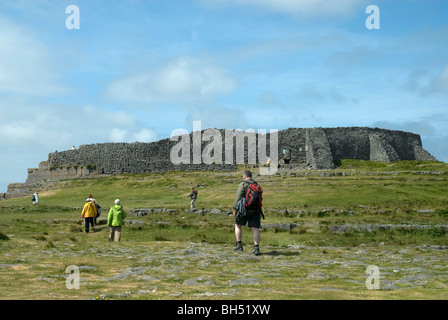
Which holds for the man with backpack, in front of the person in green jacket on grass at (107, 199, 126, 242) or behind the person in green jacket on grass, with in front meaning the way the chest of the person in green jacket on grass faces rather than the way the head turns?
behind

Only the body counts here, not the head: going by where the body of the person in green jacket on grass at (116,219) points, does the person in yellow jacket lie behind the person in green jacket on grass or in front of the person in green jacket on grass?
in front

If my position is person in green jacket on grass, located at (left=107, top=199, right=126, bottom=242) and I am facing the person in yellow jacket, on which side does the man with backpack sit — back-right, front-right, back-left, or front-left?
back-right

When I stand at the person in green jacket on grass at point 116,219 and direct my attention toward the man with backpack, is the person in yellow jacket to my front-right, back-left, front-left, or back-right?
back-left

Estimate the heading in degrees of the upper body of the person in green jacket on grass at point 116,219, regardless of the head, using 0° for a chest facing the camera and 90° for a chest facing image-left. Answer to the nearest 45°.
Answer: approximately 180°

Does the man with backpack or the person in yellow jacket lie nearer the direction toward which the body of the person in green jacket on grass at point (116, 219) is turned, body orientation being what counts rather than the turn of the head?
the person in yellow jacket
